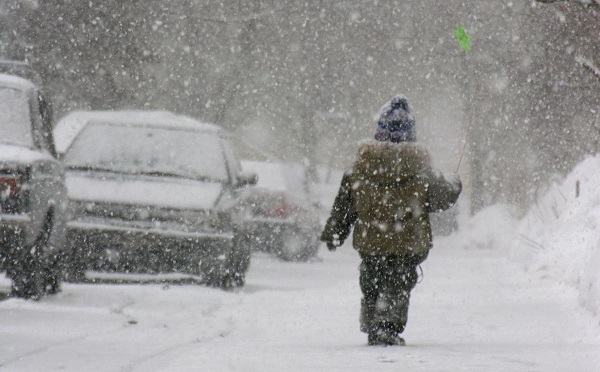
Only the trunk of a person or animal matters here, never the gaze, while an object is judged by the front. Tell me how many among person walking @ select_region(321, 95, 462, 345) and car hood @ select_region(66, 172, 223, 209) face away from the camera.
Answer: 1

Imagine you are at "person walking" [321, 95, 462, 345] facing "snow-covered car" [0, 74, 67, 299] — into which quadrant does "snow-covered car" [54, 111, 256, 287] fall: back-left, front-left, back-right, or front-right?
front-right

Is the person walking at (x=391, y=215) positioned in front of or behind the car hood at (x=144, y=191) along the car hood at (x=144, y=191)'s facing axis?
in front

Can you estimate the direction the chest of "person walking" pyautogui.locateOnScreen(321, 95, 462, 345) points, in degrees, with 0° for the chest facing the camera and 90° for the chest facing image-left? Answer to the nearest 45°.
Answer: approximately 180°

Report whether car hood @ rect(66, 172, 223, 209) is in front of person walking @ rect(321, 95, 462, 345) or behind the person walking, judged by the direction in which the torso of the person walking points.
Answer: in front

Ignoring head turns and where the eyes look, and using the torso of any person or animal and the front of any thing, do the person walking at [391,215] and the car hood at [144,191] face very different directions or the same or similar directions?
very different directions

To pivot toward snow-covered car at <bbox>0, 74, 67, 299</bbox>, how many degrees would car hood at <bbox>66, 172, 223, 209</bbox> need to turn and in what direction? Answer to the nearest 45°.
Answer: approximately 45° to its right

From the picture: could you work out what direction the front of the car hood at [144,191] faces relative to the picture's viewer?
facing the viewer

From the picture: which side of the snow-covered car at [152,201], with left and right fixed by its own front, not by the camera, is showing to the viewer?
front

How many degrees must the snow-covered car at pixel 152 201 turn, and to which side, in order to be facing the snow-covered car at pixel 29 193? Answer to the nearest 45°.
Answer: approximately 45° to its right

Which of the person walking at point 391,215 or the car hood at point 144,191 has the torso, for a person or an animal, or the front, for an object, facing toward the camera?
the car hood

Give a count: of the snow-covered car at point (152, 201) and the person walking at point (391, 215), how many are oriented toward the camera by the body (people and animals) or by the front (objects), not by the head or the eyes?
1

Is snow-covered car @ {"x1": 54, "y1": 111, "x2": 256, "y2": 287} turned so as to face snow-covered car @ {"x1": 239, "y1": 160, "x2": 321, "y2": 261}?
no

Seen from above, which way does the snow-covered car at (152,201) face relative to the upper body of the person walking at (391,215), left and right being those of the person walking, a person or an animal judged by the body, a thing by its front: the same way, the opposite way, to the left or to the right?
the opposite way
